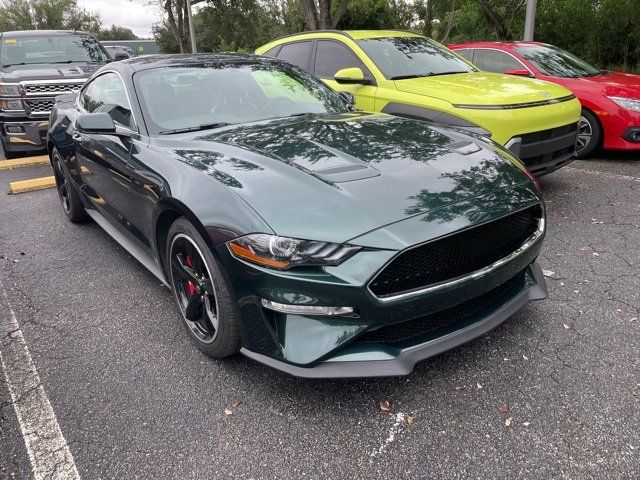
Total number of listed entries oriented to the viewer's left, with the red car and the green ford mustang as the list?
0

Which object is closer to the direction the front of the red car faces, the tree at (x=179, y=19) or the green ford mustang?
the green ford mustang

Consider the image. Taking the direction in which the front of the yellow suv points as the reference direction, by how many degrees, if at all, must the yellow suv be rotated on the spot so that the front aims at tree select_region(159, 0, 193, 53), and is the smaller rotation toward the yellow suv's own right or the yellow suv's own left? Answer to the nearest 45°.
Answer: approximately 180°

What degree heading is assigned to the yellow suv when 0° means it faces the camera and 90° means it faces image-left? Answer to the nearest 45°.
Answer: approximately 315°

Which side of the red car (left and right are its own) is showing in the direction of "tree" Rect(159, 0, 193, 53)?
back

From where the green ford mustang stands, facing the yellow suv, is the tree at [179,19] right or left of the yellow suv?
left

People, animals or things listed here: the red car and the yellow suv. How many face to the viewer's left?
0

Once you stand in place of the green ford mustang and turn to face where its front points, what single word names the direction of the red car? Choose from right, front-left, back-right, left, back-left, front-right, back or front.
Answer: left

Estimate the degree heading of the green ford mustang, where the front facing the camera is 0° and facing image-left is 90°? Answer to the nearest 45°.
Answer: approximately 315°
